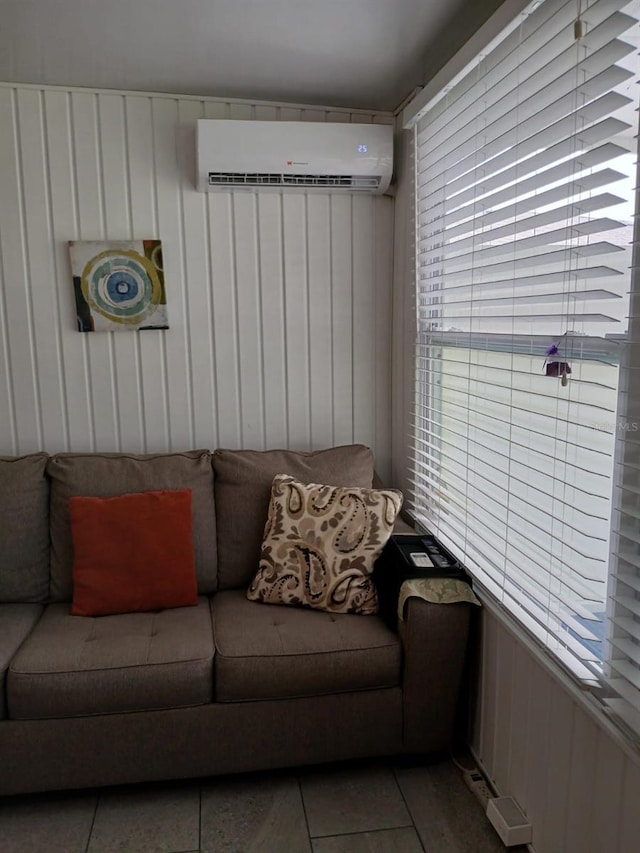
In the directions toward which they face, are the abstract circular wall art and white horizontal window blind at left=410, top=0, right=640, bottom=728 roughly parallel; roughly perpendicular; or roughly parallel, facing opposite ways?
roughly perpendicular

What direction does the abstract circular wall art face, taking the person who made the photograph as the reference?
facing the viewer

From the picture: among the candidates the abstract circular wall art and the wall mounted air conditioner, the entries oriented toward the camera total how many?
2

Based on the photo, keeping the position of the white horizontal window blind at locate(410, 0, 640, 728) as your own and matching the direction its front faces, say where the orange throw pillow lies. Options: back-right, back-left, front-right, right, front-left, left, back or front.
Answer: front-right

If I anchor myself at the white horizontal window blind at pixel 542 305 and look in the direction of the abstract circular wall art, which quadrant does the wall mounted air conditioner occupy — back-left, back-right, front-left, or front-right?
front-right

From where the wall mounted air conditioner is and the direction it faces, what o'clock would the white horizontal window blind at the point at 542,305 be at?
The white horizontal window blind is roughly at 11 o'clock from the wall mounted air conditioner.

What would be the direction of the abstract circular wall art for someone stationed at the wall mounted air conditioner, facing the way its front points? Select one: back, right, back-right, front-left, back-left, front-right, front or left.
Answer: right

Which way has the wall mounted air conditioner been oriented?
toward the camera

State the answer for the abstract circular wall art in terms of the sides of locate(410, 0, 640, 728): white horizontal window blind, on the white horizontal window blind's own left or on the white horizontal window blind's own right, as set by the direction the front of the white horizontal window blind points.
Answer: on the white horizontal window blind's own right

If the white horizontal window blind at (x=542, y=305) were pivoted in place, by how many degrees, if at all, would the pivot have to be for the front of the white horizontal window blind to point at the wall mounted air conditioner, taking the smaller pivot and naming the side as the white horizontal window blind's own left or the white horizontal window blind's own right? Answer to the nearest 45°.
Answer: approximately 90° to the white horizontal window blind's own right

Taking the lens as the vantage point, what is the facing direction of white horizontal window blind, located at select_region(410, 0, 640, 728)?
facing the viewer and to the left of the viewer
